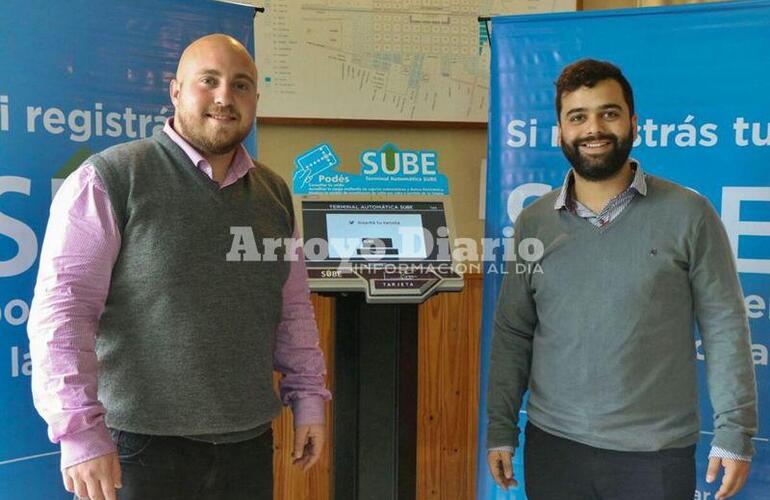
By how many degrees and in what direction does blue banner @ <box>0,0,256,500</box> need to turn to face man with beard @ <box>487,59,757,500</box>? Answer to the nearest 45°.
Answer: approximately 45° to its left

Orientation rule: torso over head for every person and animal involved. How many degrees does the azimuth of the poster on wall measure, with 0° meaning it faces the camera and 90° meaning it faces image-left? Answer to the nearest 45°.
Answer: approximately 0°

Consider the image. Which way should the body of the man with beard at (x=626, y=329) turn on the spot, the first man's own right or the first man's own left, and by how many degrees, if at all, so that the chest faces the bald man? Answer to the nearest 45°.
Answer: approximately 45° to the first man's own right

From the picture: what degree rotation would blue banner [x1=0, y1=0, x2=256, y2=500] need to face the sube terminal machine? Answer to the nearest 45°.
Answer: approximately 90° to its left

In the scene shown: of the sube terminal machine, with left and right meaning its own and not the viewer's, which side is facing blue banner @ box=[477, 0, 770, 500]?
left

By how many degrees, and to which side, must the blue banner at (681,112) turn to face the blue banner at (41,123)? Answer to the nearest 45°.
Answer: approximately 45° to its right
